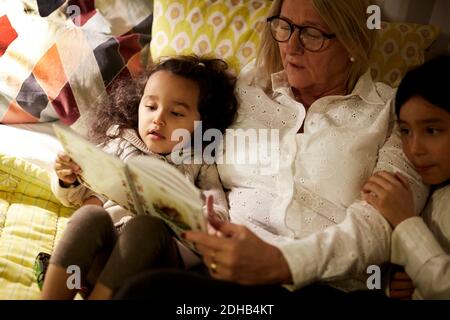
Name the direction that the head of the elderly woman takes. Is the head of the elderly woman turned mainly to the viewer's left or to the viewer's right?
to the viewer's left

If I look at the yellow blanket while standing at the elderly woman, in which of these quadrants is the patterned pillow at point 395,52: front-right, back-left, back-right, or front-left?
back-right

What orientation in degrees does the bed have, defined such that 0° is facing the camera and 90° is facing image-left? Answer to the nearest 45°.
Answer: approximately 0°
